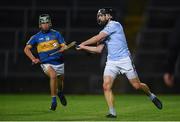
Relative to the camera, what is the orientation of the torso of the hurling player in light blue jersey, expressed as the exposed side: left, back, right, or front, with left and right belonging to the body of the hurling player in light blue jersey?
left
